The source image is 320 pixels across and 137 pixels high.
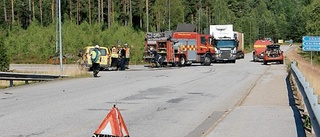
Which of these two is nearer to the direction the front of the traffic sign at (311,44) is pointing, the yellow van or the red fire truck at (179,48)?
the yellow van

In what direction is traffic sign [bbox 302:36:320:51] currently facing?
toward the camera

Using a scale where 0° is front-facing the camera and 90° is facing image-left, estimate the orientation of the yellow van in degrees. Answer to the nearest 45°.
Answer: approximately 135°

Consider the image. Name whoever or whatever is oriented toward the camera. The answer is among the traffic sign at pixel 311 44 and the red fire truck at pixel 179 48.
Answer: the traffic sign

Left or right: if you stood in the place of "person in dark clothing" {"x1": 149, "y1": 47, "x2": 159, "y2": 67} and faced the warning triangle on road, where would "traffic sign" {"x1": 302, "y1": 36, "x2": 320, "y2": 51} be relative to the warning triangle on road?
left

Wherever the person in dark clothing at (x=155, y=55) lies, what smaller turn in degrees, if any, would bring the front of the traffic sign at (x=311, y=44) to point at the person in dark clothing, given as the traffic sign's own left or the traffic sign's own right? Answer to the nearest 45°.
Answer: approximately 135° to the traffic sign's own right

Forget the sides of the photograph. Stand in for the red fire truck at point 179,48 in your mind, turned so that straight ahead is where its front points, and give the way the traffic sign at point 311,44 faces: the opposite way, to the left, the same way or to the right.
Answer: to the right

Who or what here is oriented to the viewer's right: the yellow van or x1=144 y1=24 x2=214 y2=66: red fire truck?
the red fire truck

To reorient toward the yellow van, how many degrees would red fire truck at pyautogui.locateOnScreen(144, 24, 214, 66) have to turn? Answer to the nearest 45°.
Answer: approximately 135° to its right

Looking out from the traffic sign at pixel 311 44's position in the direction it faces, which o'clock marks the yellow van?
The yellow van is roughly at 3 o'clock from the traffic sign.

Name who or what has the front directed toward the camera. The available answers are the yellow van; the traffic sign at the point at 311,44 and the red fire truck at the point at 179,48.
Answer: the traffic sign

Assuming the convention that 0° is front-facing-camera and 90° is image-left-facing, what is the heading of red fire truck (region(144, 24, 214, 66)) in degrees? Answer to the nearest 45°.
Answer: approximately 270°

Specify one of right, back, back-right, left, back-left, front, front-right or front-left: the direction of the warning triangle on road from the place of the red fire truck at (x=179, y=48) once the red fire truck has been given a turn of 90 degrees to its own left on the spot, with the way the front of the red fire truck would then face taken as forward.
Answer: back

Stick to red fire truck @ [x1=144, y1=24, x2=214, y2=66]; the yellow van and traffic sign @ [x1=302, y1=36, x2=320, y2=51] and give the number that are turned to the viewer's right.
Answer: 1

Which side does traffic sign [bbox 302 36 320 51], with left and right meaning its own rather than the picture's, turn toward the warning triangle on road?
front
